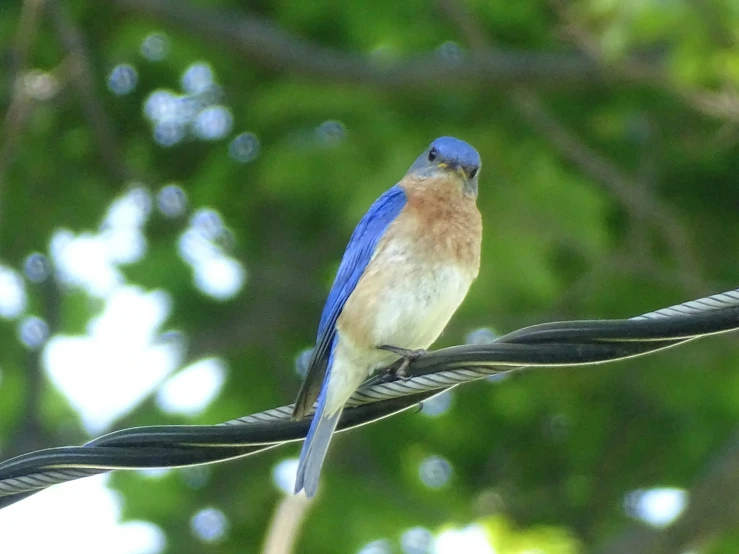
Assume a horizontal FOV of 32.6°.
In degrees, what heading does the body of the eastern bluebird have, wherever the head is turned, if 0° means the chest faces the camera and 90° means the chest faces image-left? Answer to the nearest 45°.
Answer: approximately 315°
